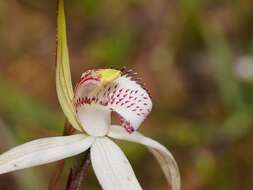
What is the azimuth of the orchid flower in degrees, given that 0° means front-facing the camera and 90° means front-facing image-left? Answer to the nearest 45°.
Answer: approximately 315°
